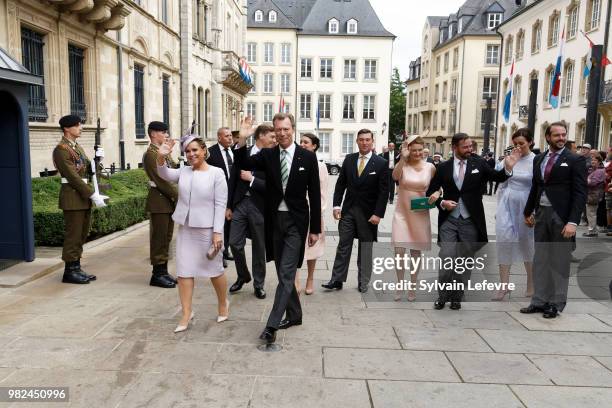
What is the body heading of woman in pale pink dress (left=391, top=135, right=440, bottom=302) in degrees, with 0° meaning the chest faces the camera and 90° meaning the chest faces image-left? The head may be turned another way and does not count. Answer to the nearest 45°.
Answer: approximately 0°

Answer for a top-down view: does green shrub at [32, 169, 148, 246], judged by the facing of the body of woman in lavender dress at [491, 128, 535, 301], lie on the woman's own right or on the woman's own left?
on the woman's own right

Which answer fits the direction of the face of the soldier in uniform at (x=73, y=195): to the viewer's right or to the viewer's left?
to the viewer's right

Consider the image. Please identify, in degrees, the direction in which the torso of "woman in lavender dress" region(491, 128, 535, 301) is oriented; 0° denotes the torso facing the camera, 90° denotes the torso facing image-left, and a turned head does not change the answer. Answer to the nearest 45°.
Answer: approximately 45°

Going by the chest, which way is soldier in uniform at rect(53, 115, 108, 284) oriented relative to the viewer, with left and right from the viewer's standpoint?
facing to the right of the viewer
